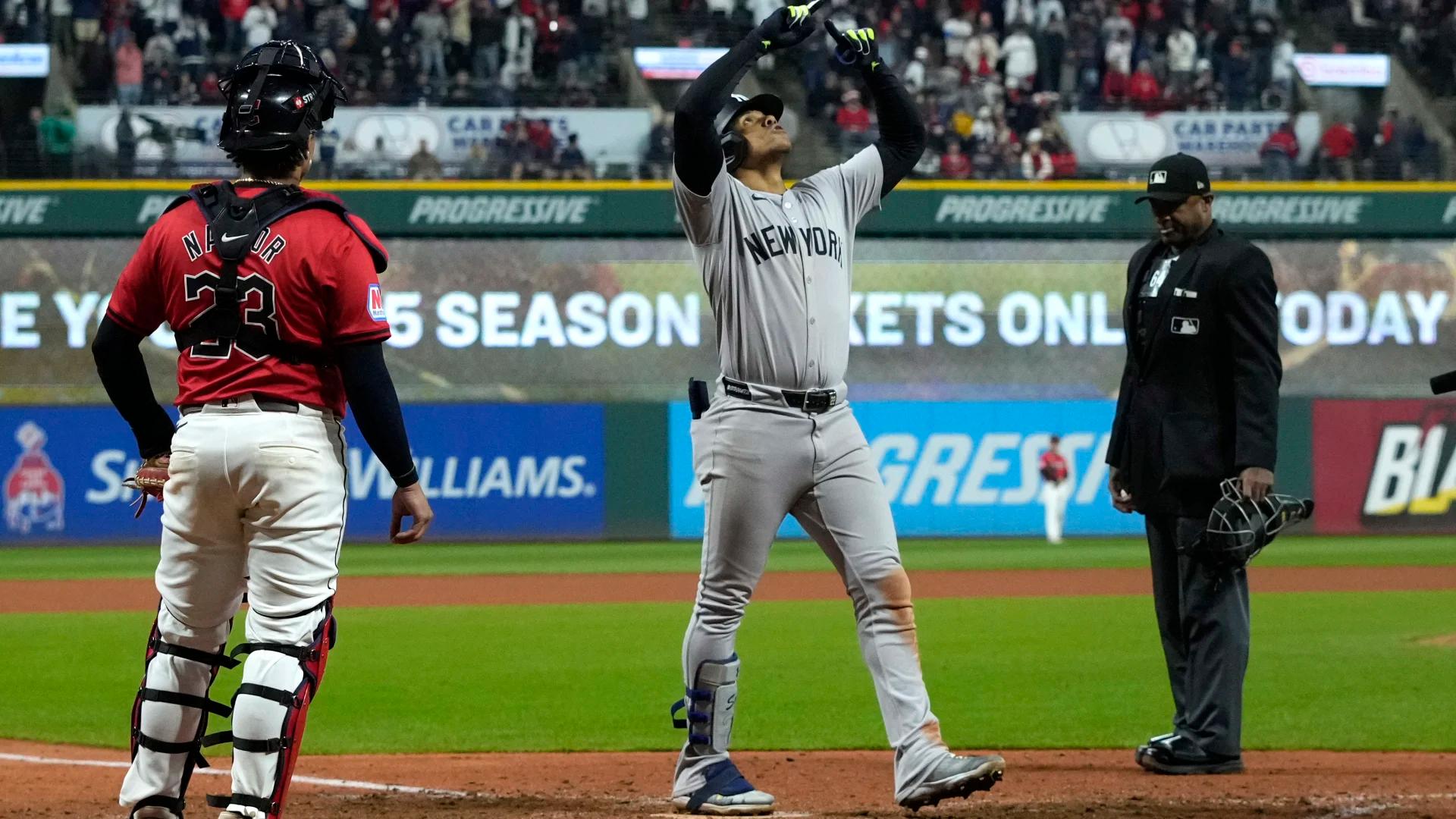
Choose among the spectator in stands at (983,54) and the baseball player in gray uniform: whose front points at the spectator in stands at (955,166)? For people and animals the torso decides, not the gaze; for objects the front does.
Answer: the spectator in stands at (983,54)

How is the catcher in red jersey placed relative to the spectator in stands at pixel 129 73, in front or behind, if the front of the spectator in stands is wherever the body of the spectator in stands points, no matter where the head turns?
in front

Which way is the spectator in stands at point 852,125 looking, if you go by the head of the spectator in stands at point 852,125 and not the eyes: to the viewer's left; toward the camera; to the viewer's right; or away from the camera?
toward the camera

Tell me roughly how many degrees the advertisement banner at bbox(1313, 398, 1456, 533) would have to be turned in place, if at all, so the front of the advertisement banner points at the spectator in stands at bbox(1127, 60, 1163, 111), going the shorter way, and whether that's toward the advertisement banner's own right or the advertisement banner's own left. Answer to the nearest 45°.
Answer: approximately 135° to the advertisement banner's own right

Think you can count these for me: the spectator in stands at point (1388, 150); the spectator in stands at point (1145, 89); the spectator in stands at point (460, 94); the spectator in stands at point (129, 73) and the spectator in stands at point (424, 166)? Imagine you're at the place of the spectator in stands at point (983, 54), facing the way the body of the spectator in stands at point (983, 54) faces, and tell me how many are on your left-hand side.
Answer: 2

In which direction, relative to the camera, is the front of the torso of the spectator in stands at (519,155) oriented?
toward the camera

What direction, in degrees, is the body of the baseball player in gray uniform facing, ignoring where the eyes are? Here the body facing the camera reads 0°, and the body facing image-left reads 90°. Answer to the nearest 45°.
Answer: approximately 315°

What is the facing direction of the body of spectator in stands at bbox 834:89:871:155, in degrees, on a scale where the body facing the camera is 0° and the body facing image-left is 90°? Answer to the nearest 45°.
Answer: approximately 0°

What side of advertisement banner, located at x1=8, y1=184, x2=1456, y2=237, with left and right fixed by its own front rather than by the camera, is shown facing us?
front

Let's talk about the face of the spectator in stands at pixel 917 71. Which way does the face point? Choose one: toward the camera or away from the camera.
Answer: toward the camera

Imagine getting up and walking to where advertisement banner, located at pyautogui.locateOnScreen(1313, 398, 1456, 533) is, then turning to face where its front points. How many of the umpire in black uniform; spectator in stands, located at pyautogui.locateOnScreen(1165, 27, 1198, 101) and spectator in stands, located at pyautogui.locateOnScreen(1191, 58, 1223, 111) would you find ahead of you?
1

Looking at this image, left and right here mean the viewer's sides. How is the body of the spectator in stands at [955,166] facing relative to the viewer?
facing the viewer

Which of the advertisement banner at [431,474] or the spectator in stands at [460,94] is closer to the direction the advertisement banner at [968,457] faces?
the advertisement banner

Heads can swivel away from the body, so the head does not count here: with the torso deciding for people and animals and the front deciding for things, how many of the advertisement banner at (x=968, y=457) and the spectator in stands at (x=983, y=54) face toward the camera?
2

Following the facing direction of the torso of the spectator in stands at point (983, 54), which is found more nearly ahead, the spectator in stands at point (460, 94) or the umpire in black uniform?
the umpire in black uniform

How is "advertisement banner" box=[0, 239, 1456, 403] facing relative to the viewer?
toward the camera

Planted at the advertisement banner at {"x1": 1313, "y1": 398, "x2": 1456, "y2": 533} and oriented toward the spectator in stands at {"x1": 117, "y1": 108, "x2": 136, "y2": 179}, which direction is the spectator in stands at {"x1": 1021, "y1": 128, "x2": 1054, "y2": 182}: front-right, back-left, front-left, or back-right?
front-right

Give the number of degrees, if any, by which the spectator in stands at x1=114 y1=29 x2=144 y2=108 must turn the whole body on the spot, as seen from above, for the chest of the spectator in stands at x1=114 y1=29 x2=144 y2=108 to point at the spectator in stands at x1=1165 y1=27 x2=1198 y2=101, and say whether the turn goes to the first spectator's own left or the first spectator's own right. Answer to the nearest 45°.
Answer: approximately 90° to the first spectator's own left

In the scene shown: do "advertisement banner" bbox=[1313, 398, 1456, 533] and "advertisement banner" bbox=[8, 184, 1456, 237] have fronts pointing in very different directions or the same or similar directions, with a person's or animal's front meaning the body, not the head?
same or similar directions

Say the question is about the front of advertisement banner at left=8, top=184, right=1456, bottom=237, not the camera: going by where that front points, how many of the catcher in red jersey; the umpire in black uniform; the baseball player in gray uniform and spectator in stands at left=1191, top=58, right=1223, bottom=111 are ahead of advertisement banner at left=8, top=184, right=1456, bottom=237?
3
